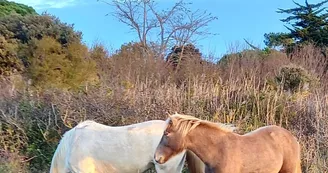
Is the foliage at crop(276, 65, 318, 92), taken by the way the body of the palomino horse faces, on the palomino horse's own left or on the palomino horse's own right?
on the palomino horse's own right

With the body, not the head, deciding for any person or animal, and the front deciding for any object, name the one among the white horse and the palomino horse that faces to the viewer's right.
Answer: the white horse

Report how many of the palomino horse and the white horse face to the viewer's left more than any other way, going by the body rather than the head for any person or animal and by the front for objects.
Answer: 1

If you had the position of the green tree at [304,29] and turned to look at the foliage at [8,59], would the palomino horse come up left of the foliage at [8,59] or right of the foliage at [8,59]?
left

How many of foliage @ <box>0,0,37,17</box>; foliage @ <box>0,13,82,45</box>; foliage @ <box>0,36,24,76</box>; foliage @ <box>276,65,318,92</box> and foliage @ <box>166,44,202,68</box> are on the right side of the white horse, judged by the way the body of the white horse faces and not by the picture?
0

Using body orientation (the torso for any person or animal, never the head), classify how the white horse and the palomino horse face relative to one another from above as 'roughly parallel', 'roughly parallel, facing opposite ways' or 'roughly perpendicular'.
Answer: roughly parallel, facing opposite ways

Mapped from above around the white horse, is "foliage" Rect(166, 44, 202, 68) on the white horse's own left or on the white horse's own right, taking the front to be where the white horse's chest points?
on the white horse's own left

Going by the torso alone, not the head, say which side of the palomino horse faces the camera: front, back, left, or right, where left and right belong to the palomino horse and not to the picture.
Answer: left

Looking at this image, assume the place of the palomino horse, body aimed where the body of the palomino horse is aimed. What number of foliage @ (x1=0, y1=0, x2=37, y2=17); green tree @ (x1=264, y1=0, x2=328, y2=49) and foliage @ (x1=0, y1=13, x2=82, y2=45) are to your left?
0

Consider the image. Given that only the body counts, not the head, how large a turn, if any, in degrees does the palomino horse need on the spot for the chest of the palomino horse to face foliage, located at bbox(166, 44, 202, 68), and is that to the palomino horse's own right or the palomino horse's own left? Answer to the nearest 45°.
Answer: approximately 90° to the palomino horse's own right

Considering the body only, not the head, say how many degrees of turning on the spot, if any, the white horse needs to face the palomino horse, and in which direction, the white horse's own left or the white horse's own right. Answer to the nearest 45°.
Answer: approximately 45° to the white horse's own right

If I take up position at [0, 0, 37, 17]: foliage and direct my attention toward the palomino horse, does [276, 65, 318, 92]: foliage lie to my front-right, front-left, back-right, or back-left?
front-left

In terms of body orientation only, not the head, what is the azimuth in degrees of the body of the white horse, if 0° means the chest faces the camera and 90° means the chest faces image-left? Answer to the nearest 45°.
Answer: approximately 270°
